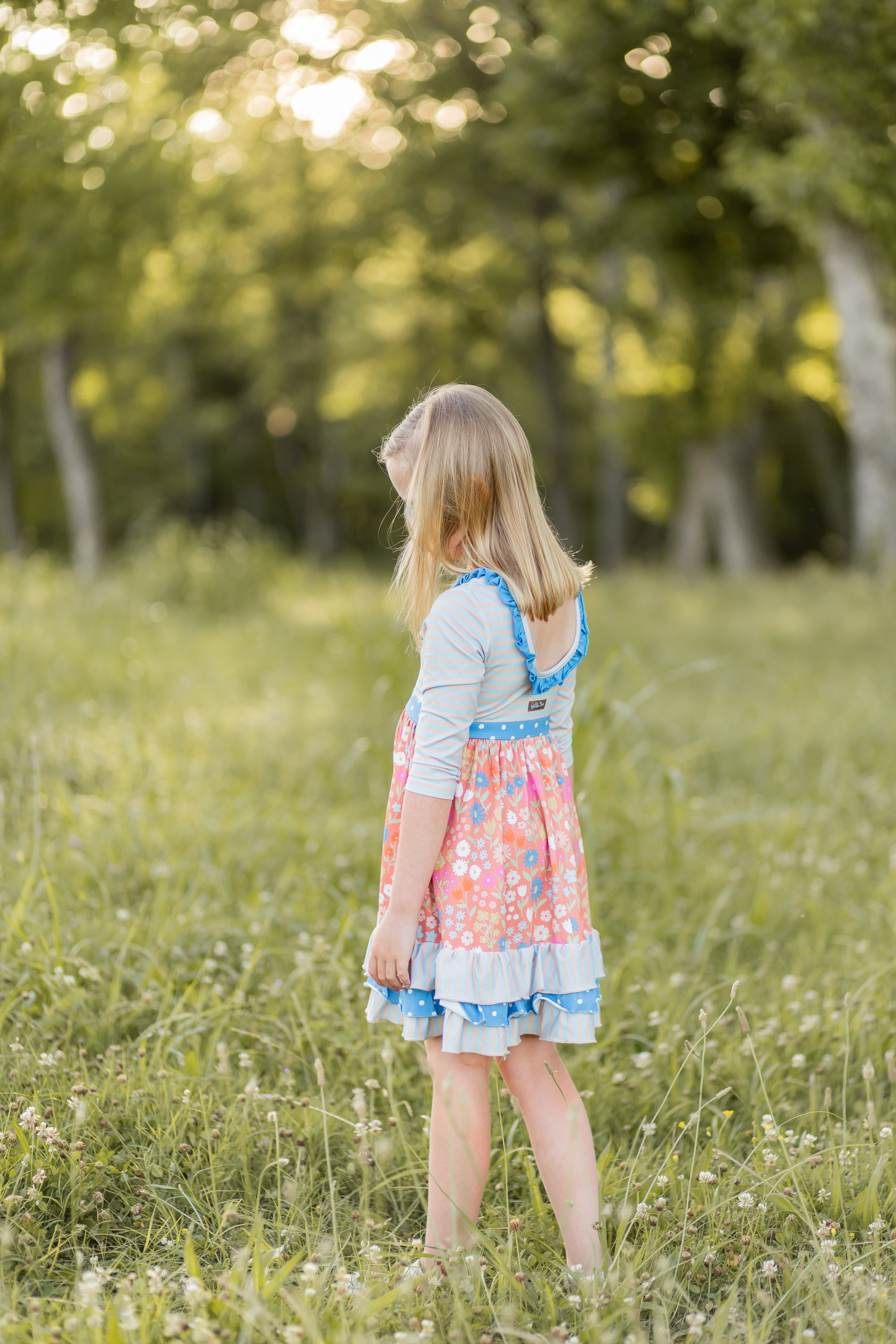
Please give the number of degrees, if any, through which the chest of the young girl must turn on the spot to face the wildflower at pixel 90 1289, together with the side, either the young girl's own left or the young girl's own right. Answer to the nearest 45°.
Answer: approximately 90° to the young girl's own left

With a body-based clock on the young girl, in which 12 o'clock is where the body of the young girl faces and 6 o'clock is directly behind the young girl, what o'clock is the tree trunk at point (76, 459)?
The tree trunk is roughly at 1 o'clock from the young girl.

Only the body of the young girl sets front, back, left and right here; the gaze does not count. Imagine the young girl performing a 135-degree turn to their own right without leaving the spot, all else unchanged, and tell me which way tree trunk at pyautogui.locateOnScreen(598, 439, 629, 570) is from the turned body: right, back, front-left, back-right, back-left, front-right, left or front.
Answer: left

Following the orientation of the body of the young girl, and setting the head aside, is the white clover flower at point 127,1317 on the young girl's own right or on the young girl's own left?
on the young girl's own left

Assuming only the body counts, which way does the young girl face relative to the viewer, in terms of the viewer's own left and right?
facing away from the viewer and to the left of the viewer

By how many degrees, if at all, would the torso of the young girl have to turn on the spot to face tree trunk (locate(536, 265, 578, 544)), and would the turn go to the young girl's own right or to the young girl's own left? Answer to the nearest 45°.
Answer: approximately 45° to the young girl's own right

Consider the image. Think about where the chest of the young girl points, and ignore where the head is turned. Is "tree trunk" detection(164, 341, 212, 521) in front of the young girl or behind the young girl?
in front
